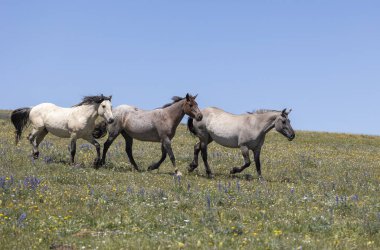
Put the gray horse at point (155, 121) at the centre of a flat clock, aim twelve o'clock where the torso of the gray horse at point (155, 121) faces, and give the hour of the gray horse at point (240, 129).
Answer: the gray horse at point (240, 129) is roughly at 12 o'clock from the gray horse at point (155, 121).

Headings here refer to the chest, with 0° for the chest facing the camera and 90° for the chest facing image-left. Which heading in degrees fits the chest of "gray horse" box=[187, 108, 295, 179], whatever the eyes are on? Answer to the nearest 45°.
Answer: approximately 270°

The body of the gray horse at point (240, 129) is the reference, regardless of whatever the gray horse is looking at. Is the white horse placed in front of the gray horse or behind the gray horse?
behind

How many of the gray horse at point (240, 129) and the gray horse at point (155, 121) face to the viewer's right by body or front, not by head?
2

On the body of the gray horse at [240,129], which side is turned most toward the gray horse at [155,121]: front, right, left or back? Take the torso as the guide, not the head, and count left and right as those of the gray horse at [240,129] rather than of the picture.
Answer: back

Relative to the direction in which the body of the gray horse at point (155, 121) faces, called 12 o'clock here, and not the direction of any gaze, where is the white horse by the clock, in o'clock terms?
The white horse is roughly at 6 o'clock from the gray horse.

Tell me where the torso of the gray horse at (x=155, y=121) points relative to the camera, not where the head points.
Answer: to the viewer's right

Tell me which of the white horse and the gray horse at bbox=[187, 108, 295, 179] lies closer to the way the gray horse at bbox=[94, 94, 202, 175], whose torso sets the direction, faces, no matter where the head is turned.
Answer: the gray horse
